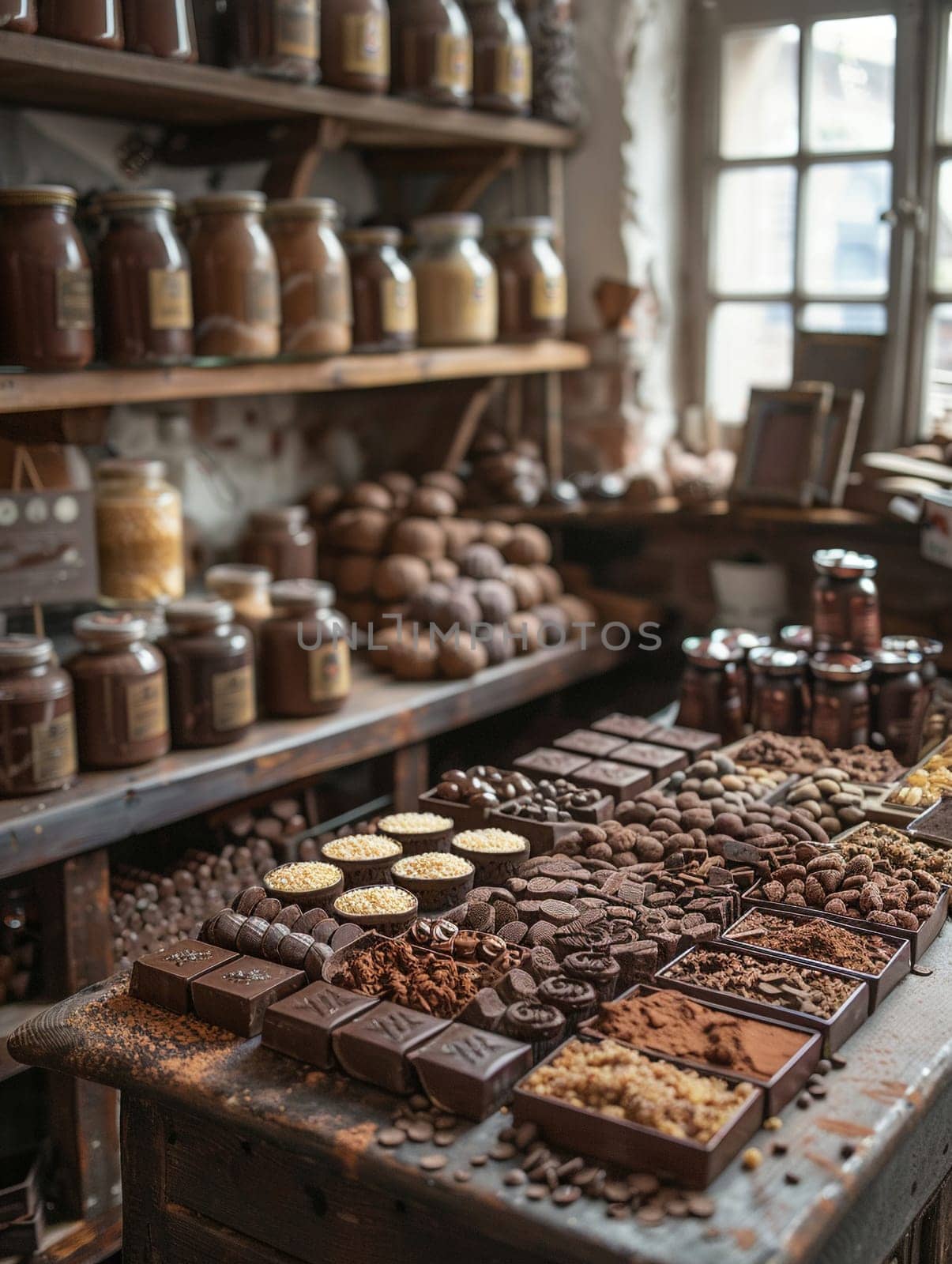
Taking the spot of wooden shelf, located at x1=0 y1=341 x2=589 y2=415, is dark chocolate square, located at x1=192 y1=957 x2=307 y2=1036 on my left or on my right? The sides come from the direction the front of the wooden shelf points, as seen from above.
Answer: on my right

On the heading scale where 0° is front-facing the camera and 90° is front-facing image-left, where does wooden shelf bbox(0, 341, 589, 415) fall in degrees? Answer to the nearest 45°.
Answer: approximately 315°

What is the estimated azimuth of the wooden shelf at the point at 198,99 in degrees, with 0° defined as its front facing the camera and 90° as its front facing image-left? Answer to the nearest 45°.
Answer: approximately 315°

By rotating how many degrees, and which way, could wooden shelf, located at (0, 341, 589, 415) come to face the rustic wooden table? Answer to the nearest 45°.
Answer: approximately 45° to its right
